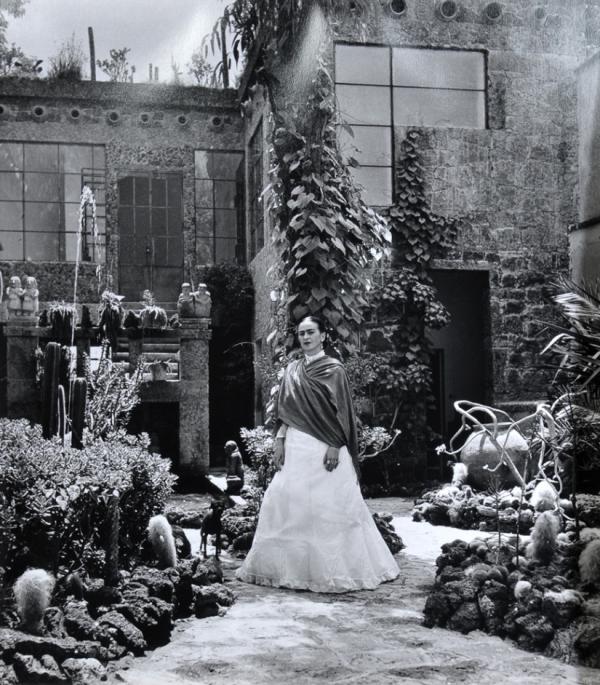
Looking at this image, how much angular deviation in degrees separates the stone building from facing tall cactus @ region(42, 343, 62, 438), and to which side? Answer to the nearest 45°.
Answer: approximately 45° to its right

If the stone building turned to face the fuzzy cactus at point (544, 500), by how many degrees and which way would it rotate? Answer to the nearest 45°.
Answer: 0° — it already faces it

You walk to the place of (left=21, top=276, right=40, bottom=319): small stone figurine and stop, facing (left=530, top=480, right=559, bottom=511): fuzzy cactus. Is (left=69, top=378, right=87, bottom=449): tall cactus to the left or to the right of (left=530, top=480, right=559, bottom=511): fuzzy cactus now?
right

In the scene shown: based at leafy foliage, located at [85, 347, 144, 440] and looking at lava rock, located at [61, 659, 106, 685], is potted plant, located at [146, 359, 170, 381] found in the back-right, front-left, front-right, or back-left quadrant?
back-left

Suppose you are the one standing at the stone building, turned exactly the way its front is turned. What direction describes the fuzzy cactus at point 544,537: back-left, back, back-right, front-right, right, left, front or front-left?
front

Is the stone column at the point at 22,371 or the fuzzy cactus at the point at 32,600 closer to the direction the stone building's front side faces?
the fuzzy cactus

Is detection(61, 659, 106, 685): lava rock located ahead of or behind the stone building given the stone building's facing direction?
ahead

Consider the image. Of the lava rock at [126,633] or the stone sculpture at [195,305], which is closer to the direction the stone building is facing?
the lava rock

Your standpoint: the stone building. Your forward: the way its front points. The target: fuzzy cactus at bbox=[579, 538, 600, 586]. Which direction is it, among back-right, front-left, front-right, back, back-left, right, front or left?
front

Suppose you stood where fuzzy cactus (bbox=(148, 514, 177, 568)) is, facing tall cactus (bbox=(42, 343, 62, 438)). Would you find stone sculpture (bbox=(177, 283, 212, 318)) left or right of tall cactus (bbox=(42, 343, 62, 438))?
right

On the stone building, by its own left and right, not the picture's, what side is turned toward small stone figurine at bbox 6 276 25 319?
right

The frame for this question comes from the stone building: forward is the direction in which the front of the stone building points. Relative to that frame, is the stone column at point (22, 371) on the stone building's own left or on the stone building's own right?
on the stone building's own right

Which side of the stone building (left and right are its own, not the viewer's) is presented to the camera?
front

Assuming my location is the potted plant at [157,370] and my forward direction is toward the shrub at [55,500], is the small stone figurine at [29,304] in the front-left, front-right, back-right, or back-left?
front-right
